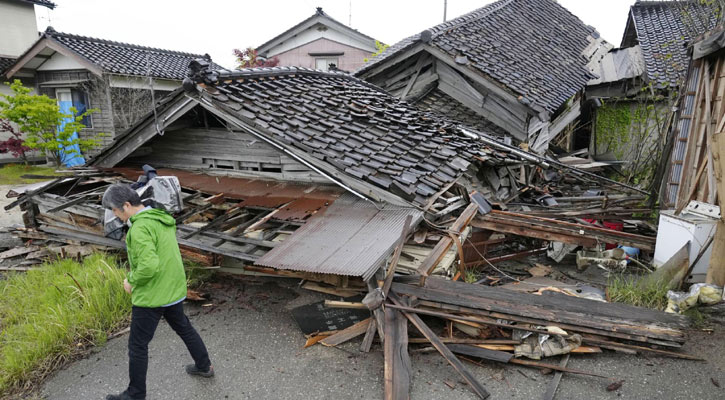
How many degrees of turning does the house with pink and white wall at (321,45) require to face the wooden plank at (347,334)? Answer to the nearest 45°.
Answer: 0° — it already faces it

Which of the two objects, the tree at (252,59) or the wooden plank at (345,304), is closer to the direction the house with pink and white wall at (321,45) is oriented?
the wooden plank

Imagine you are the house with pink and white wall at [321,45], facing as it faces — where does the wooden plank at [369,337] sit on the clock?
The wooden plank is roughly at 12 o'clock from the house with pink and white wall.

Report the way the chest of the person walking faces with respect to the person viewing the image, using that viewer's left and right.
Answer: facing to the left of the viewer

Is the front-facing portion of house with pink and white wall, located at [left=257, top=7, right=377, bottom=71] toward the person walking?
yes

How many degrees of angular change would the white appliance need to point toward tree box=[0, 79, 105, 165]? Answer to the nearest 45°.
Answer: approximately 45° to its right

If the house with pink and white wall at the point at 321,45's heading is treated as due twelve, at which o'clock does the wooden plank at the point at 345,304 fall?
The wooden plank is roughly at 12 o'clock from the house with pink and white wall.

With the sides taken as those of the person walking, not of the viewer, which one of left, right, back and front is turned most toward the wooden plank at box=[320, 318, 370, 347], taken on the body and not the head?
back

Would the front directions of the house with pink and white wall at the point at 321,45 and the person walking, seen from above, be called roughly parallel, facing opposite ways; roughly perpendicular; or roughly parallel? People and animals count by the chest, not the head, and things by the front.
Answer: roughly perpendicular
